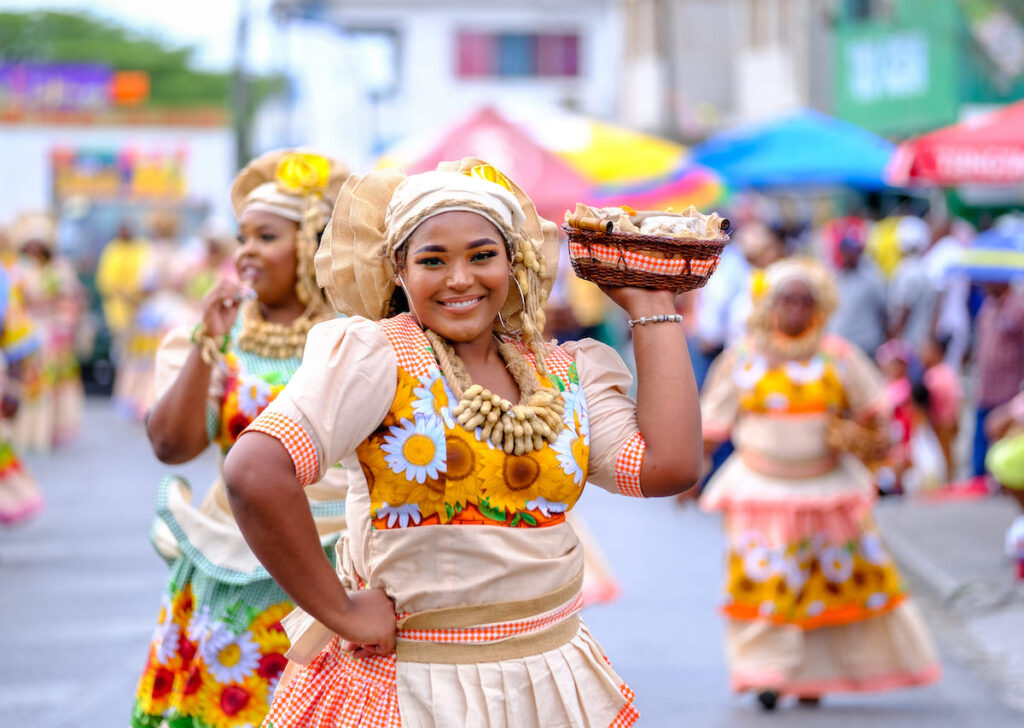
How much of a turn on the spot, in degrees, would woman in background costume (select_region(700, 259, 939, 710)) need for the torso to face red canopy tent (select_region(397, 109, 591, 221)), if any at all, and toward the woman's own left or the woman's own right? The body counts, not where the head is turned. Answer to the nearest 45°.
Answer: approximately 180°

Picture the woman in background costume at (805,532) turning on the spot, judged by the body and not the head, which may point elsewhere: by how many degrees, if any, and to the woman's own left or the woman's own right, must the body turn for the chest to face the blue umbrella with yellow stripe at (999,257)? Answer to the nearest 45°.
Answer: approximately 180°

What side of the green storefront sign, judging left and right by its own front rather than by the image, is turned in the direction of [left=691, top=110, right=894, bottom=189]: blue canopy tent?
front

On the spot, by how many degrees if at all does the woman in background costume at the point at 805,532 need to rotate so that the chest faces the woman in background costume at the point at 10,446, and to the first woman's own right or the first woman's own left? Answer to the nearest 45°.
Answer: approximately 135° to the first woman's own right

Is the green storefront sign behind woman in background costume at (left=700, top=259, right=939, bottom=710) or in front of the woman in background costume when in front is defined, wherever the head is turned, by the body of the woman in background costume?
behind

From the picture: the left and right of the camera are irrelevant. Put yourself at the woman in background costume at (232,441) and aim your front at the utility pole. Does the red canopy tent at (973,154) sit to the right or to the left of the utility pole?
right

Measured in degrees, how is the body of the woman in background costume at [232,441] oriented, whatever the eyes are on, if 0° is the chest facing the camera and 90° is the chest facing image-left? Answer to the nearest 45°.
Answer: approximately 45°

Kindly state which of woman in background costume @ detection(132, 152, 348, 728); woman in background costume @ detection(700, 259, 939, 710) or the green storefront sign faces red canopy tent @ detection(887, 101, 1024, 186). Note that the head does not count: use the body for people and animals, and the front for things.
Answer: the green storefront sign

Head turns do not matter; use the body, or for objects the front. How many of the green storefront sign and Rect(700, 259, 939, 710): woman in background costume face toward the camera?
2

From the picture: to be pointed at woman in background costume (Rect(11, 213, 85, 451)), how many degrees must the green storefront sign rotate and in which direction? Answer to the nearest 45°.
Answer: approximately 45° to its right

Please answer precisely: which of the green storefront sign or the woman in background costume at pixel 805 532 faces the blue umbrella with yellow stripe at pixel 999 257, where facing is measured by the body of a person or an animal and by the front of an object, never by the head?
the green storefront sign

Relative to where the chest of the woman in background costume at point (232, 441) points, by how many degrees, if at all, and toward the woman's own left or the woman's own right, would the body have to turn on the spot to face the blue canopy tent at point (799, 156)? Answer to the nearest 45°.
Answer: approximately 180°

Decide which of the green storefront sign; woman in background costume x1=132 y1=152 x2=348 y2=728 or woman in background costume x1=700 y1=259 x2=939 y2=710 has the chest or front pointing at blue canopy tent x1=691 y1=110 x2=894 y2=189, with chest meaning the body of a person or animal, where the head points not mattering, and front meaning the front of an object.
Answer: the green storefront sign
